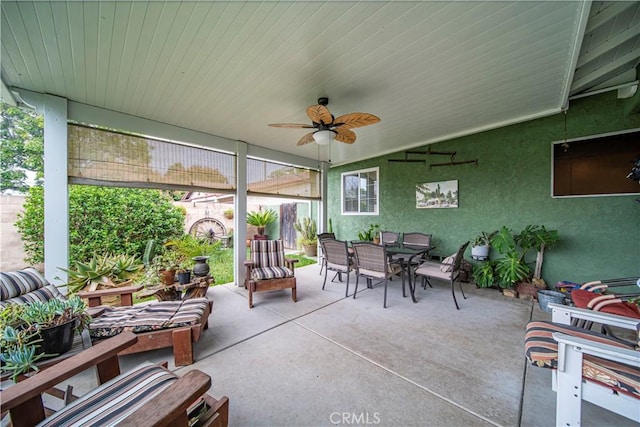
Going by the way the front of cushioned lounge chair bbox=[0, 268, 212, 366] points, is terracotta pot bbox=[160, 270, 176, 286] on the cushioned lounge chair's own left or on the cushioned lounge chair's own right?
on the cushioned lounge chair's own left

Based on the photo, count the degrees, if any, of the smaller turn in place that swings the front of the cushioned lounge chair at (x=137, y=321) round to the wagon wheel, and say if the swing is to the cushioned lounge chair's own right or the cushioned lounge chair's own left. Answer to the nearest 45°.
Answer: approximately 90° to the cushioned lounge chair's own left

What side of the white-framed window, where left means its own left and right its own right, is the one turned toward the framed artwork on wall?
left

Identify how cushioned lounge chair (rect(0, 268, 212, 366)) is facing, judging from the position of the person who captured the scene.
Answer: facing to the right of the viewer

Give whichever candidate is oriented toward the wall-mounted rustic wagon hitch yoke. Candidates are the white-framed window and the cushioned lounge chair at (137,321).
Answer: the cushioned lounge chair

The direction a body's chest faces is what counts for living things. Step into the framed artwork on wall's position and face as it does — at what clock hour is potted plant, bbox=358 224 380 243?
The potted plant is roughly at 2 o'clock from the framed artwork on wall.

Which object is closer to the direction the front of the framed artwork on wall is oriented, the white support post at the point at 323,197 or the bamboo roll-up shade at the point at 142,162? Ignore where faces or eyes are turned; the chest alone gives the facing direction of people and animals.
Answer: the bamboo roll-up shade

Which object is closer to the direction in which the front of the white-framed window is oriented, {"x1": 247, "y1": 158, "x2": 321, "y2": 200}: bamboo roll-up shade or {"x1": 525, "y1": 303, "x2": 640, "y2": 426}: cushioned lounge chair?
the bamboo roll-up shade

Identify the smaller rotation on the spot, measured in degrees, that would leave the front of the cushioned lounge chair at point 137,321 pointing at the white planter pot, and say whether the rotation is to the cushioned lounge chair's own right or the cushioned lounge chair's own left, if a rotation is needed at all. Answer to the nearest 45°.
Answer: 0° — it already faces it

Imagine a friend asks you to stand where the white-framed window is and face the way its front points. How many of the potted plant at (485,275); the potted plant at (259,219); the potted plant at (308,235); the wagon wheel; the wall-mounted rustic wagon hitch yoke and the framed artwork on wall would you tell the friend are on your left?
3

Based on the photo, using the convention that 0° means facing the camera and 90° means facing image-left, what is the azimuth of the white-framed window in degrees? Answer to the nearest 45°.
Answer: approximately 45°
